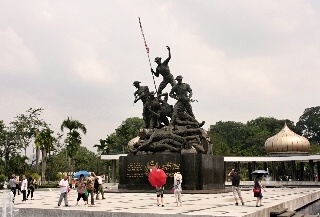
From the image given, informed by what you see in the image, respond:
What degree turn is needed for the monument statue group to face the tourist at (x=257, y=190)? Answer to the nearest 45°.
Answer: approximately 45° to its left

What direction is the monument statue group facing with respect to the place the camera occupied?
facing the viewer and to the left of the viewer

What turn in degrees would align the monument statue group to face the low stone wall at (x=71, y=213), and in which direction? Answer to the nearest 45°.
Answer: approximately 45° to its left
